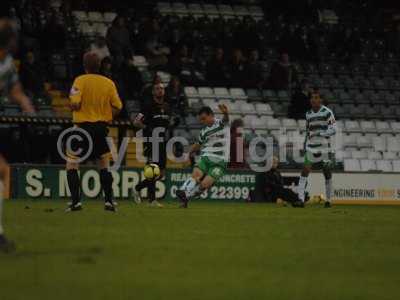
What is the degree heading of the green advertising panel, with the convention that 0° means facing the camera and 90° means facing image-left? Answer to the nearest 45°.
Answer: approximately 0°

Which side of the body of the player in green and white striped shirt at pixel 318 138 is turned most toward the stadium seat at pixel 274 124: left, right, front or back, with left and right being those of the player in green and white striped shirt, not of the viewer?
back

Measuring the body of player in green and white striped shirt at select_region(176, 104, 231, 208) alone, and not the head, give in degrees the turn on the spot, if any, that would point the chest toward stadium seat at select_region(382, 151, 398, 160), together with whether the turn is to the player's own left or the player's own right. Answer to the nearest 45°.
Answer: approximately 180°

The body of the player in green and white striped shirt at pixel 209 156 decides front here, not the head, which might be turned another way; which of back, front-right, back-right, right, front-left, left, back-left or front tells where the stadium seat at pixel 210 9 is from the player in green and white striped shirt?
back-right

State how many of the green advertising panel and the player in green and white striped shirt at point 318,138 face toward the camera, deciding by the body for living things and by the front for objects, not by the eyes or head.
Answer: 2

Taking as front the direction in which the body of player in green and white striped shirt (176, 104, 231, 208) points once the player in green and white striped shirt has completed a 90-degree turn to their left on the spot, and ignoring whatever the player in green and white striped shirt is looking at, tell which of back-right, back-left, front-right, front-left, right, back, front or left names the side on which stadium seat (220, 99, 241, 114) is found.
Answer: back-left

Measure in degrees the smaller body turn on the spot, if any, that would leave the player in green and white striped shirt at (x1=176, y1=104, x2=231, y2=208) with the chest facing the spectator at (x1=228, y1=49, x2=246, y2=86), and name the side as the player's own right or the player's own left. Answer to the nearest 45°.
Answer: approximately 135° to the player's own right

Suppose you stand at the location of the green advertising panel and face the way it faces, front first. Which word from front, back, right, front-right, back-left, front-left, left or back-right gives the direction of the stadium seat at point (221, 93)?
back-left

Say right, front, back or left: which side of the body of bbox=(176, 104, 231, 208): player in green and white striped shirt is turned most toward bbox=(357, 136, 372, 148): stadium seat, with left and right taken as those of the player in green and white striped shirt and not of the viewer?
back

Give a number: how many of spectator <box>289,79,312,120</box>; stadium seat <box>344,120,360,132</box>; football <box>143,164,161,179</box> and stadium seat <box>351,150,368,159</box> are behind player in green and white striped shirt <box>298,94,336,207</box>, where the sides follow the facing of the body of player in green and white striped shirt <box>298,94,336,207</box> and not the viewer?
3

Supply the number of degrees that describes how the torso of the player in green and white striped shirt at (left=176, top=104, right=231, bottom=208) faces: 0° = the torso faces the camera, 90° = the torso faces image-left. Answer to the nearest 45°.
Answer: approximately 45°

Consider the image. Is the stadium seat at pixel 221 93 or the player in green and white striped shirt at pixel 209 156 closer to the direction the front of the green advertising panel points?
the player in green and white striped shirt
